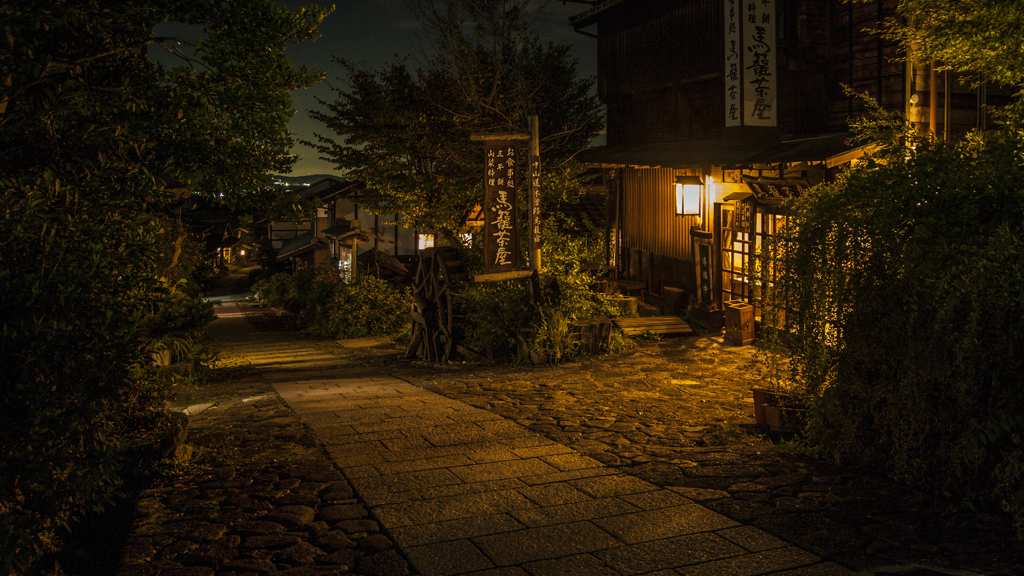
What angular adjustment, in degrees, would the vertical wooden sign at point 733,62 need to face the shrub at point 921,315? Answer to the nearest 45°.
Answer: approximately 45° to its left

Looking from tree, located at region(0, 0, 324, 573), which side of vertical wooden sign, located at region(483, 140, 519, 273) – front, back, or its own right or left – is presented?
front

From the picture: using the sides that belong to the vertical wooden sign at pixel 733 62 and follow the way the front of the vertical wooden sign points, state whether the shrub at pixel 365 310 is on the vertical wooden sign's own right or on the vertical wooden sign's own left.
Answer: on the vertical wooden sign's own right

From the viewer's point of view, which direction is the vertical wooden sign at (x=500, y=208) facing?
toward the camera

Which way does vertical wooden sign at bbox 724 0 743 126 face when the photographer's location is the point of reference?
facing the viewer and to the left of the viewer

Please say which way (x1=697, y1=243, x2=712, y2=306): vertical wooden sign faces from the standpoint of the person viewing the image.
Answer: facing the viewer

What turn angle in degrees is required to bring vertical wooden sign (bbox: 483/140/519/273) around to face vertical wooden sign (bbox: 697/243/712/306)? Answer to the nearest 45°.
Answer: approximately 135° to its left
